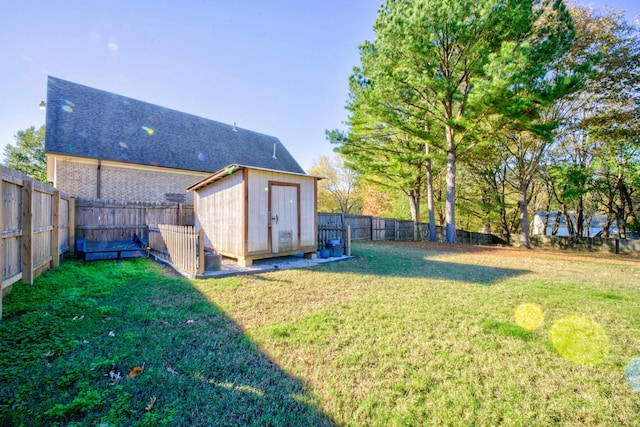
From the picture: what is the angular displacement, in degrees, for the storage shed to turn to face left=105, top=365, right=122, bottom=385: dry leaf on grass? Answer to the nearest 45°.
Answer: approximately 45° to its right

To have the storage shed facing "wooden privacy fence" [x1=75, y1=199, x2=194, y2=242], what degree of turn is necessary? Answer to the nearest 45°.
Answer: approximately 180°

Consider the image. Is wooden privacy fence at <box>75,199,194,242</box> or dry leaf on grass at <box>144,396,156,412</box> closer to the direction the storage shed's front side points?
the dry leaf on grass

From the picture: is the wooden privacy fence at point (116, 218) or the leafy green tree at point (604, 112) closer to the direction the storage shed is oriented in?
the leafy green tree

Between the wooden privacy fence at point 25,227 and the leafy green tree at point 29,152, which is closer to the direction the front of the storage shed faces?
the wooden privacy fence

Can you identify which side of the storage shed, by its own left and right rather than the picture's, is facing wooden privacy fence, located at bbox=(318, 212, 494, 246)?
left

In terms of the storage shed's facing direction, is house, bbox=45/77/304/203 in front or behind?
behind

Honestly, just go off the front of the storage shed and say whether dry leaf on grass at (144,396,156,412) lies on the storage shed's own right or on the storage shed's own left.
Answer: on the storage shed's own right

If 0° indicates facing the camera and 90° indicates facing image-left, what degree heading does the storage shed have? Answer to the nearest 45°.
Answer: approximately 315°

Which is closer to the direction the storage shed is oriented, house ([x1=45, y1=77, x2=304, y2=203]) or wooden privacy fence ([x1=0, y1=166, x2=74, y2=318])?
the wooden privacy fence
